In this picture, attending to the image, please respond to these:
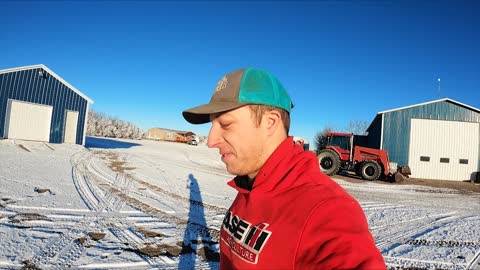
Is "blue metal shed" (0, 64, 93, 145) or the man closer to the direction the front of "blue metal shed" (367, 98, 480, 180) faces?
the man

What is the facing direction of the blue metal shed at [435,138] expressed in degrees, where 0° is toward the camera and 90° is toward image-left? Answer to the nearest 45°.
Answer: approximately 0°

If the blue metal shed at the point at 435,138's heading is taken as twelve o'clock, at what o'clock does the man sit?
The man is roughly at 12 o'clock from the blue metal shed.

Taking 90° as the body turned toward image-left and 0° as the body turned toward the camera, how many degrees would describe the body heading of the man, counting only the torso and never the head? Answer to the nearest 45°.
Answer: approximately 45°

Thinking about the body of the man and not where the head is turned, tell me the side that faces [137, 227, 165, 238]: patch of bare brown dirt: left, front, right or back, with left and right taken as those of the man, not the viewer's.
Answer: right

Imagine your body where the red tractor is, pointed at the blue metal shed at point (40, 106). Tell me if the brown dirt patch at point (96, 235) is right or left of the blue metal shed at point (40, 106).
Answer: left

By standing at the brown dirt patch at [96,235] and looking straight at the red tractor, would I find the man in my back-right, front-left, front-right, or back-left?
back-right

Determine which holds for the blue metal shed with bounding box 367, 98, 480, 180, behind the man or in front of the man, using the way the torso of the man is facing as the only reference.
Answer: behind
